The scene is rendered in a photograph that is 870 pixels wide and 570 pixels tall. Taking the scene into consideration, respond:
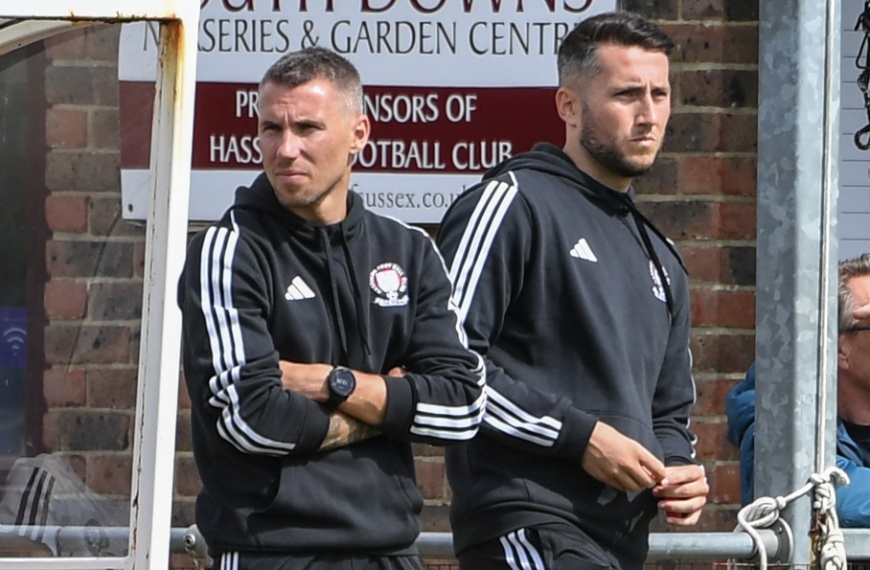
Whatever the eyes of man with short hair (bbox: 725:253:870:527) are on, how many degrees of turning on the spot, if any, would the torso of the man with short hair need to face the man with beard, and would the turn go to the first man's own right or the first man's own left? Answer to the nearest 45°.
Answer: approximately 90° to the first man's own right

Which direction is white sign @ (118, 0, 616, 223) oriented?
toward the camera

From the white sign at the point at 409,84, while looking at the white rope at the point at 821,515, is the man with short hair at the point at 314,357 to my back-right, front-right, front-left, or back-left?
front-right

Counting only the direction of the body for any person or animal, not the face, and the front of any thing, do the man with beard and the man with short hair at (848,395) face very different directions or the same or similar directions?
same or similar directions

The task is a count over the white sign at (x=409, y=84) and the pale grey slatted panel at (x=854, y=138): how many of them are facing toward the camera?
2

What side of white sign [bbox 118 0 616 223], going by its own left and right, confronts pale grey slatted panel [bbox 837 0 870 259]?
left

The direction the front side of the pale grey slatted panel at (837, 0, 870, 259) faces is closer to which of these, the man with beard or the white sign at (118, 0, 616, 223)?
the man with beard

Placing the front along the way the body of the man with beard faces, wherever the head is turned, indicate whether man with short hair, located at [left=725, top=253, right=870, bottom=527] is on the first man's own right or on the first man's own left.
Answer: on the first man's own left

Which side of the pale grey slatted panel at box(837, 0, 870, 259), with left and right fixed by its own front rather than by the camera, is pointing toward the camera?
front
